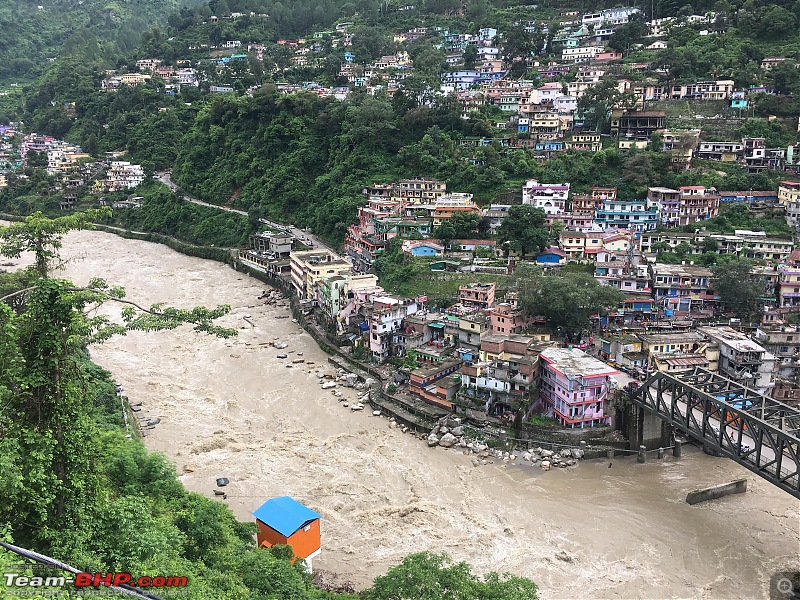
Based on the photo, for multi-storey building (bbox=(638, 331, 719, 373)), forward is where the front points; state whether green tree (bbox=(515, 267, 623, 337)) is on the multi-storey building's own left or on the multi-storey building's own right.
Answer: on the multi-storey building's own right

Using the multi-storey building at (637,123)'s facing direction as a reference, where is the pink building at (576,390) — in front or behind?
in front

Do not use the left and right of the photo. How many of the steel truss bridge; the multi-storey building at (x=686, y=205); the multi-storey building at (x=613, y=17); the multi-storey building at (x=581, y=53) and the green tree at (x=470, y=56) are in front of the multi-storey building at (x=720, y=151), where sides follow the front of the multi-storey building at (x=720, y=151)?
2

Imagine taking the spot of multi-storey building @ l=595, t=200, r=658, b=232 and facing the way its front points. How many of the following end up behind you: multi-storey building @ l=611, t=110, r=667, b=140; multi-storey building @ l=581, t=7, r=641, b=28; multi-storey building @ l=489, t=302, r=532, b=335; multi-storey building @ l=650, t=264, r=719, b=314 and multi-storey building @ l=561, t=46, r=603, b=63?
3

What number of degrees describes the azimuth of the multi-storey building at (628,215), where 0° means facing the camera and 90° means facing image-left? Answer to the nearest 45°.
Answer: approximately 0°

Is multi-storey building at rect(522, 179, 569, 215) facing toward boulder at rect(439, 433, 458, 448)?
yes

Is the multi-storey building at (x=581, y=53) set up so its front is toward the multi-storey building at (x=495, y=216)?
yes
